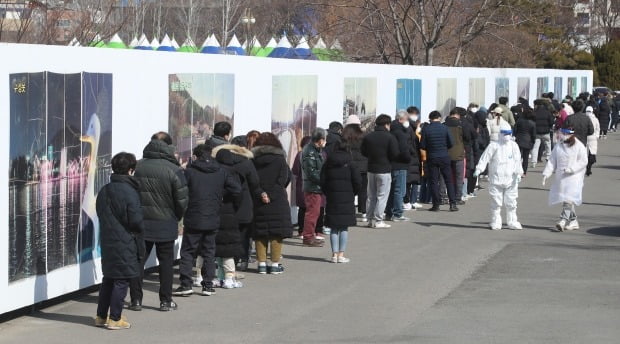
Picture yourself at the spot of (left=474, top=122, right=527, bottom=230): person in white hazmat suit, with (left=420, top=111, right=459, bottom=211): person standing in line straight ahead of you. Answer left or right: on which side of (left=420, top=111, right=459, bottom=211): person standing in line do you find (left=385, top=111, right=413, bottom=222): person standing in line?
left

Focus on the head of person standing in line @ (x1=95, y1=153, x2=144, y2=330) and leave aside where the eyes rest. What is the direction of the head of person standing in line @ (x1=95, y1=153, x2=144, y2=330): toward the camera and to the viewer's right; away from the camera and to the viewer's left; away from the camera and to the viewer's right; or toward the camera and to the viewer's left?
away from the camera and to the viewer's right

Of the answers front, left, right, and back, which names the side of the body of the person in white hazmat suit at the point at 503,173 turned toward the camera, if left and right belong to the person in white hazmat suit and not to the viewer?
front

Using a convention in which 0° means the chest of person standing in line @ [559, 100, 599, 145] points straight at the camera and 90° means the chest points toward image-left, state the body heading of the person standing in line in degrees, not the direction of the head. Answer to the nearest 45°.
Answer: approximately 180°

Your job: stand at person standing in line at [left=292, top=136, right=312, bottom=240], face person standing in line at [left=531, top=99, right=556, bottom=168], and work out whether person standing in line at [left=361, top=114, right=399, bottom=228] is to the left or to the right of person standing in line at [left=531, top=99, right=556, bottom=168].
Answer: right

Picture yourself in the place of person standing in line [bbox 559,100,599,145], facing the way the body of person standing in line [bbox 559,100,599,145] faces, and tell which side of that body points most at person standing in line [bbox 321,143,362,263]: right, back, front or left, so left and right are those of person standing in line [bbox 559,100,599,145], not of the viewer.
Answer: back

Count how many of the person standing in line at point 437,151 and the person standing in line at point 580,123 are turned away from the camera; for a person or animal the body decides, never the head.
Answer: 2

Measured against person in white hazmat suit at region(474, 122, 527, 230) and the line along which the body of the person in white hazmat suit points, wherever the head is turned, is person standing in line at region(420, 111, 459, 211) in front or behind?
behind

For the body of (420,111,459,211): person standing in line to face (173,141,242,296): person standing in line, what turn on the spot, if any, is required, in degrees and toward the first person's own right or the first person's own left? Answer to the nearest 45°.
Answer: approximately 180°

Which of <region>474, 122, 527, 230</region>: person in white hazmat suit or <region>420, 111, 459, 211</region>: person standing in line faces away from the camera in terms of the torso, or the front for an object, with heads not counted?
the person standing in line

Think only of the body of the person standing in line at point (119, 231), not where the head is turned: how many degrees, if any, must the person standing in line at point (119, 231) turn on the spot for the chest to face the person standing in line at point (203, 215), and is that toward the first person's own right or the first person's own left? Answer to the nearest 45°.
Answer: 0° — they already face them
